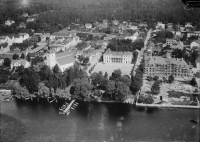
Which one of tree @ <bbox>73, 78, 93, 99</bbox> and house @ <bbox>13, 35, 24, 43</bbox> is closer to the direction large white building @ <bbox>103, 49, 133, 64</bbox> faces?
the tree

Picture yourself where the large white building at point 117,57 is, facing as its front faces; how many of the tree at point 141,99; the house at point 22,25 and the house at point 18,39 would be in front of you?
1

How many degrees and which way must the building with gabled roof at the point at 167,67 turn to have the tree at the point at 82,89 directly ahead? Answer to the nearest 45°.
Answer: approximately 45° to its right

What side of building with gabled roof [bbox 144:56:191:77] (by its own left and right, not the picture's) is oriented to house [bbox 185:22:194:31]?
back

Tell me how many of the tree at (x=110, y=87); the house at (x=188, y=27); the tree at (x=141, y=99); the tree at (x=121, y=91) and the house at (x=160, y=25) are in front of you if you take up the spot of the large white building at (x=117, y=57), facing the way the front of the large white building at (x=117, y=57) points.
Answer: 3

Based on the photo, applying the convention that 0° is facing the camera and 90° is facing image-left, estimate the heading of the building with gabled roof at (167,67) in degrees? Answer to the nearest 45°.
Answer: approximately 0°

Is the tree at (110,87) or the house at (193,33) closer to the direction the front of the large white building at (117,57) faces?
the tree

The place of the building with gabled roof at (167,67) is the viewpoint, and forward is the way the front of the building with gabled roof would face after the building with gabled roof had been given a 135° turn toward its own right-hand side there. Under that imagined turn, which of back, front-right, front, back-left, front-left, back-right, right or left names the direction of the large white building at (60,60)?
front-left

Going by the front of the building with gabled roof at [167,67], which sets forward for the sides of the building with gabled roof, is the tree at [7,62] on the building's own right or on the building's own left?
on the building's own right

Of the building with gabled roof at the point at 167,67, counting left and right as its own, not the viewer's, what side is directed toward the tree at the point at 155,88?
front

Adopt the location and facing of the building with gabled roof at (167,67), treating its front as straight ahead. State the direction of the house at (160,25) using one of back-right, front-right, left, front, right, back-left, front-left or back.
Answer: back

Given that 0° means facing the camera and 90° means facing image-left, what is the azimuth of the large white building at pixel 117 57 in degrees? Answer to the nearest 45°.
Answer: approximately 0°

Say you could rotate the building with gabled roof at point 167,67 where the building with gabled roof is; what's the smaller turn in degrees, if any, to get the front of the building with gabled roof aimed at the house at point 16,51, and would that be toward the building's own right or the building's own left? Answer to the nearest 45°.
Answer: approximately 90° to the building's own right

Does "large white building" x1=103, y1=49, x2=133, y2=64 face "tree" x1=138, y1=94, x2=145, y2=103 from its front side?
yes

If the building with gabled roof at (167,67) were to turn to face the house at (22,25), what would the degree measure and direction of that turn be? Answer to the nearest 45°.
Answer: approximately 135° to its right

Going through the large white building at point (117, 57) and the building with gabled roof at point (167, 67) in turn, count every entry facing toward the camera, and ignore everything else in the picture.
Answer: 2
